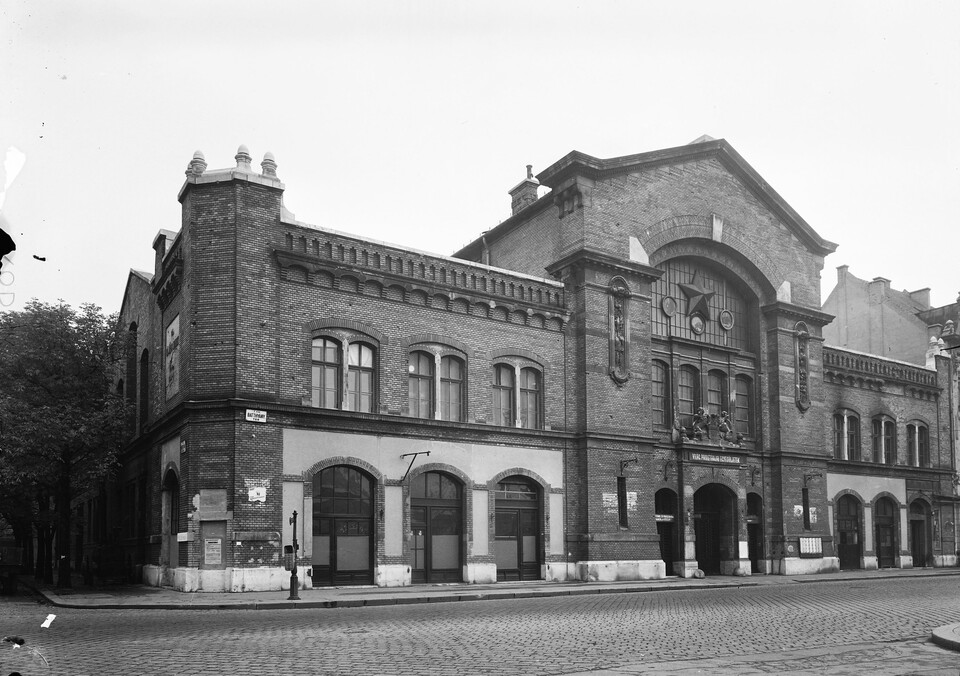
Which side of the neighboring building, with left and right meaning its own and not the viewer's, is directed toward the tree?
right

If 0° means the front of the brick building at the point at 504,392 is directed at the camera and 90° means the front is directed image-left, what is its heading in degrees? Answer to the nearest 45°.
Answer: approximately 315°

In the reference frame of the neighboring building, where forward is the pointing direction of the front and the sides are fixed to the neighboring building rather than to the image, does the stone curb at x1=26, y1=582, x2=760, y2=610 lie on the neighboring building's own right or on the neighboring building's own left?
on the neighboring building's own right

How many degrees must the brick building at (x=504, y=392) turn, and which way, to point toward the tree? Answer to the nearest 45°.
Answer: approximately 135° to its right
